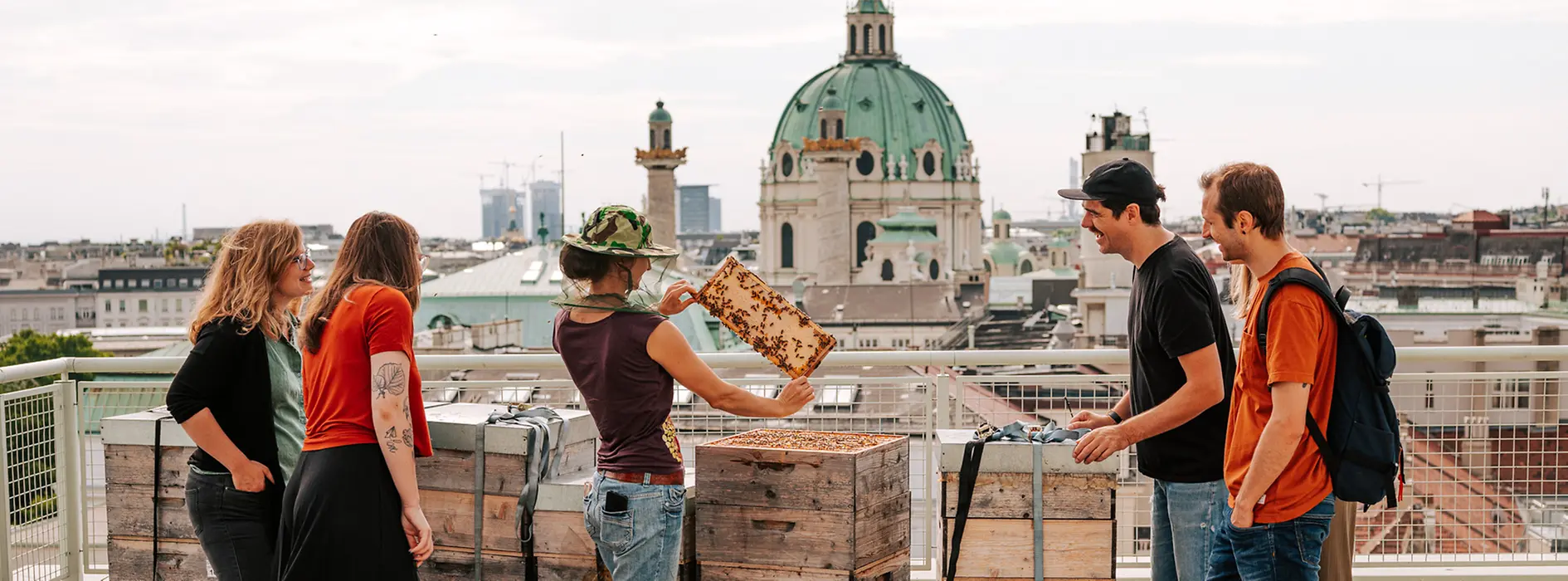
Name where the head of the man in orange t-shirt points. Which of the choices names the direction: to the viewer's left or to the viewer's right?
to the viewer's left

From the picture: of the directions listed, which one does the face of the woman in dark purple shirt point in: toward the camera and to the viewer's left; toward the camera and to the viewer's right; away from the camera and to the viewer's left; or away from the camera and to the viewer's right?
away from the camera and to the viewer's right

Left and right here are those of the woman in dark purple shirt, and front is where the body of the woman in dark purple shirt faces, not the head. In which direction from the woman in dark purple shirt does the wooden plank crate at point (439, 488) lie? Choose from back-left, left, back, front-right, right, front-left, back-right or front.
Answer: left

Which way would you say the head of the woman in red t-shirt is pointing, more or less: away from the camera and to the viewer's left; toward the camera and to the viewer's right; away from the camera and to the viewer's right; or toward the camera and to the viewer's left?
away from the camera and to the viewer's right

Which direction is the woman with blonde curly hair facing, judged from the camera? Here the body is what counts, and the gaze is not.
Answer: to the viewer's right

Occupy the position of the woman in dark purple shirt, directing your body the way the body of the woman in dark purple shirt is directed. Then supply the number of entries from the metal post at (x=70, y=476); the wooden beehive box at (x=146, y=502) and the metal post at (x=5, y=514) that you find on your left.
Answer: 3

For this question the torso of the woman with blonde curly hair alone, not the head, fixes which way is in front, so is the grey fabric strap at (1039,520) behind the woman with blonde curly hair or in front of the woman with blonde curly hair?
in front

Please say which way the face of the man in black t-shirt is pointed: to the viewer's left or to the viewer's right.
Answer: to the viewer's left

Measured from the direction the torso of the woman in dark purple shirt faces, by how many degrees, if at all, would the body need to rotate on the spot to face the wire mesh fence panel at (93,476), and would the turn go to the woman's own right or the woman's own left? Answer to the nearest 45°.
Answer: approximately 90° to the woman's own left

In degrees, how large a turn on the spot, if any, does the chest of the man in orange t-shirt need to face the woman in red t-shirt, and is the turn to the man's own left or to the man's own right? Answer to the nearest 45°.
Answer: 0° — they already face them

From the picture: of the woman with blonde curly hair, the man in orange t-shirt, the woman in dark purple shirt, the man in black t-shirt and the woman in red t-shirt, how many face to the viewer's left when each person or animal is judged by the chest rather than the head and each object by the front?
2

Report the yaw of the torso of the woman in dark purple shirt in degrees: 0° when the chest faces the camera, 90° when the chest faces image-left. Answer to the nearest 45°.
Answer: approximately 225°

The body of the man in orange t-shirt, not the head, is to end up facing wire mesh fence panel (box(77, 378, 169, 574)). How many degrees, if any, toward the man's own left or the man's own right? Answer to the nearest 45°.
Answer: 0° — they already face it

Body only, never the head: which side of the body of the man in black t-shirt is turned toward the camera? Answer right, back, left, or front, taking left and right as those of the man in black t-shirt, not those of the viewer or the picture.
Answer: left

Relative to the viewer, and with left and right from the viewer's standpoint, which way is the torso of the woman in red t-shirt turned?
facing away from the viewer and to the right of the viewer

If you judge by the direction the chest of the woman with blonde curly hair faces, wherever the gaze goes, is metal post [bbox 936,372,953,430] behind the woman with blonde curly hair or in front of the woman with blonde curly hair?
in front

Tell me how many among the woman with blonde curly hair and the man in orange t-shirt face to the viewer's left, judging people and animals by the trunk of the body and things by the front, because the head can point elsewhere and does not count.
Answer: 1
